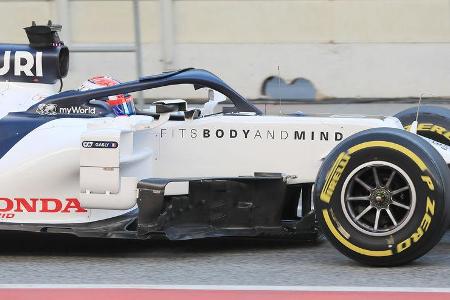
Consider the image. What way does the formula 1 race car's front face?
to the viewer's right
